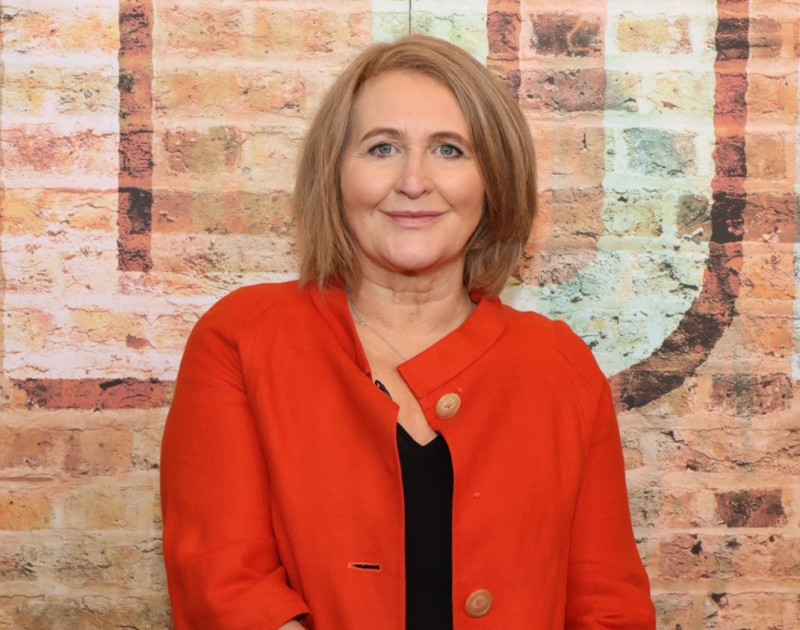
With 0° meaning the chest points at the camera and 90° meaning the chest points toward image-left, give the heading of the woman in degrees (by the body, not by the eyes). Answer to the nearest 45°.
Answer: approximately 0°
